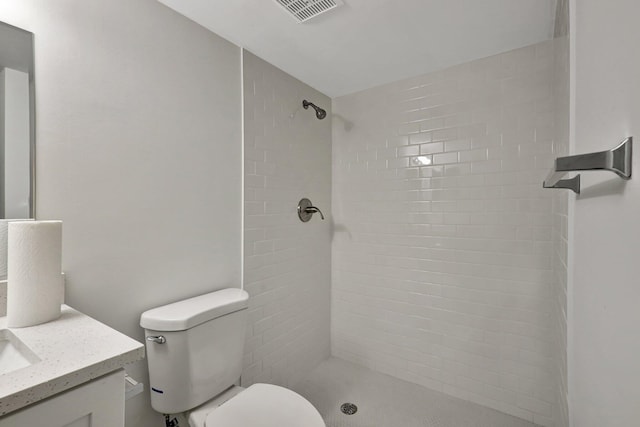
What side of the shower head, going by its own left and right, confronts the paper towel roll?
right

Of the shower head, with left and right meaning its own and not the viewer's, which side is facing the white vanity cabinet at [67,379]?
right

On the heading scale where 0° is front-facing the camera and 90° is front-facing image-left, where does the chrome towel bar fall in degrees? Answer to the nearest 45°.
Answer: approximately 90°

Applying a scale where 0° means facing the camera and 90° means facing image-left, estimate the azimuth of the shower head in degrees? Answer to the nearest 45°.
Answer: approximately 315°

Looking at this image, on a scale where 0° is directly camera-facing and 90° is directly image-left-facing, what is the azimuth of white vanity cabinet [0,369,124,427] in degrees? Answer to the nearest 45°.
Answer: approximately 315°
